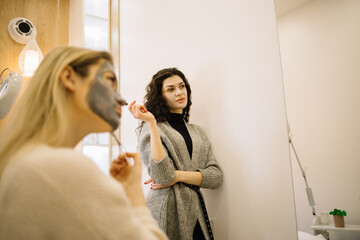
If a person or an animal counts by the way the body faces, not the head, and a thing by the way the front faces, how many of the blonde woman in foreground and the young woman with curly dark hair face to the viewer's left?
0

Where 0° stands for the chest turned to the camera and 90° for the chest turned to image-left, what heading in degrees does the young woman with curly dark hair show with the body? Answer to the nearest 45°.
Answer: approximately 315°

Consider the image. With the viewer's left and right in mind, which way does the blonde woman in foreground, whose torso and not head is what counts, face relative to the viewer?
facing away from the viewer and to the right of the viewer

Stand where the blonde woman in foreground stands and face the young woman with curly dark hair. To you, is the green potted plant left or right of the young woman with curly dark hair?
right

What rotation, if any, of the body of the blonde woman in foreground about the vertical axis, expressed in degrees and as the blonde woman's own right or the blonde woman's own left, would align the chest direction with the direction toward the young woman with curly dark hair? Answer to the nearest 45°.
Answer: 0° — they already face them

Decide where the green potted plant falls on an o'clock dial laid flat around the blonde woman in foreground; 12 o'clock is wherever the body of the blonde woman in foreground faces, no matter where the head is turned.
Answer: The green potted plant is roughly at 11 o'clock from the blonde woman in foreground.
